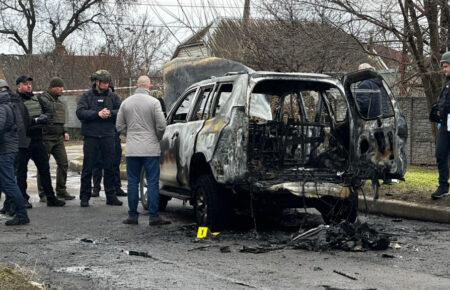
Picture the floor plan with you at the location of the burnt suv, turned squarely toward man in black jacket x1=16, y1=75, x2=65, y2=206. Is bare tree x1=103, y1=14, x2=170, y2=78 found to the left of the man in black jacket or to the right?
right

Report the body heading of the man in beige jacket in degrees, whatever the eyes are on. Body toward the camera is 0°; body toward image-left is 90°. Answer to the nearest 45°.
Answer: approximately 180°

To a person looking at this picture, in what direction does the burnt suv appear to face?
facing away from the viewer and to the left of the viewer

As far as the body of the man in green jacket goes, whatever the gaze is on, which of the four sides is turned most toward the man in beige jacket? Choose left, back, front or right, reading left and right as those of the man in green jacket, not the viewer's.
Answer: front

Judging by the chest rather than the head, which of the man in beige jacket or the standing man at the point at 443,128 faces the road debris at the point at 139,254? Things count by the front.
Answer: the standing man

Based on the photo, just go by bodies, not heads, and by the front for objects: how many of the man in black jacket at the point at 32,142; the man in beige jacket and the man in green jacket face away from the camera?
1

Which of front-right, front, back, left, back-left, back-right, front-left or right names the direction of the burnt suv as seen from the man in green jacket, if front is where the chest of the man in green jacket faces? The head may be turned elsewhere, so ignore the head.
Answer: front

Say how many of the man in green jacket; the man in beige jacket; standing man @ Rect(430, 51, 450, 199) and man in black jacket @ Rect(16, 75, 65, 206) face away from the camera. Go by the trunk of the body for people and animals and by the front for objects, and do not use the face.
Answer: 1

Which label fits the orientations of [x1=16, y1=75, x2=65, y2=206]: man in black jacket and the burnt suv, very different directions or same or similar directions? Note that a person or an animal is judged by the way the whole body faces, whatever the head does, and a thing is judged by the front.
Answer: very different directions

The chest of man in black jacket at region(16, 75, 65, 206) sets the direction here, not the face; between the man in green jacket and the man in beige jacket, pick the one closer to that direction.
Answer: the man in beige jacket

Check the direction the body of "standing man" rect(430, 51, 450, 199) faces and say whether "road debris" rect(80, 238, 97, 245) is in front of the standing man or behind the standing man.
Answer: in front

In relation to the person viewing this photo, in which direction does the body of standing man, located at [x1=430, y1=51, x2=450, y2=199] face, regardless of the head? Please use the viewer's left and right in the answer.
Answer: facing the viewer and to the left of the viewer

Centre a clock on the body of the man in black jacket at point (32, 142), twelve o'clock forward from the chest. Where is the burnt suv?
The burnt suv is roughly at 12 o'clock from the man in black jacket.

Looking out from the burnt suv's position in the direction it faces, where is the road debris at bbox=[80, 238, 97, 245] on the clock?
The road debris is roughly at 10 o'clock from the burnt suv.

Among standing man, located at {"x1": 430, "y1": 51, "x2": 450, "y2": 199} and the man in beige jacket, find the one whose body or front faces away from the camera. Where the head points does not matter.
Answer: the man in beige jacket

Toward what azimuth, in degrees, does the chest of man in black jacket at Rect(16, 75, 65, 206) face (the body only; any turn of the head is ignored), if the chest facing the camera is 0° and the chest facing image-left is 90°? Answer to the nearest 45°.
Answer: approximately 315°
